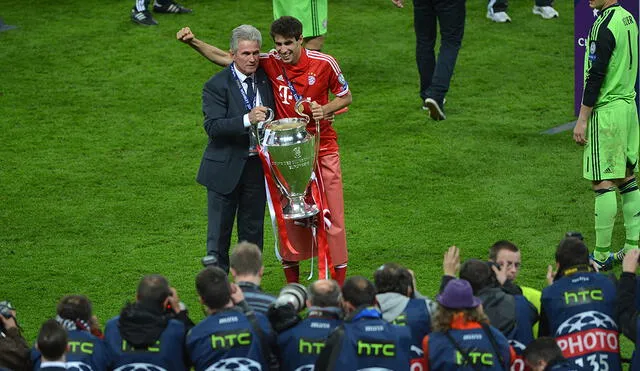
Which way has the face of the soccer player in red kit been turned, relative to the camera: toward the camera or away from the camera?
toward the camera

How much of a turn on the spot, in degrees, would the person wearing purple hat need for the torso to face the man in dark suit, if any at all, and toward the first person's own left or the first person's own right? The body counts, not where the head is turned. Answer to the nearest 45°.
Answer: approximately 45° to the first person's own left

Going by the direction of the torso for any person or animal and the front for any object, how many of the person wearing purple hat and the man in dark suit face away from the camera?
1

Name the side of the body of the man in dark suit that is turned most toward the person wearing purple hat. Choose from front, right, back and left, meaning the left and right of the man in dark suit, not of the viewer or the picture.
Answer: front

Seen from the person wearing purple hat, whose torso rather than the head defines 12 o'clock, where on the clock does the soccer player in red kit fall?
The soccer player in red kit is roughly at 11 o'clock from the person wearing purple hat.

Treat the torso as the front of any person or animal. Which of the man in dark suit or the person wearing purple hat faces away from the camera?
the person wearing purple hat

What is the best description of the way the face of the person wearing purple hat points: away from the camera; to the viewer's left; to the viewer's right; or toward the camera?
away from the camera

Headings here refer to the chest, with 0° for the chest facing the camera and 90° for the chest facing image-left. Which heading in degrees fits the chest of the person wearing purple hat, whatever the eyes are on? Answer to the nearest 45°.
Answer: approximately 180°
